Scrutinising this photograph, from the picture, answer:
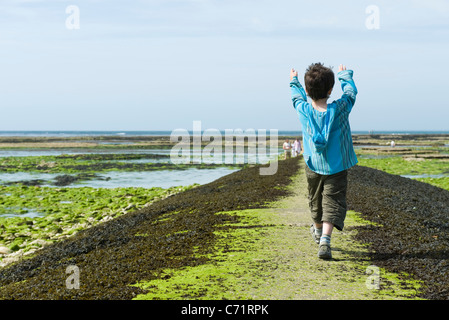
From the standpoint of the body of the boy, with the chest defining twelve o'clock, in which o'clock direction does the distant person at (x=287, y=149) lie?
The distant person is roughly at 12 o'clock from the boy.

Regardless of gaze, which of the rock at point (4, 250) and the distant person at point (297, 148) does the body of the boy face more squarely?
the distant person

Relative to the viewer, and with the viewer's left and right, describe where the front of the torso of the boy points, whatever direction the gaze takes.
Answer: facing away from the viewer

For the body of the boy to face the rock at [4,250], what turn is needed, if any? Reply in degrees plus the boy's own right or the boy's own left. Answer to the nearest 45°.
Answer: approximately 45° to the boy's own left

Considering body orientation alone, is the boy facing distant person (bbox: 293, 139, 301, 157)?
yes

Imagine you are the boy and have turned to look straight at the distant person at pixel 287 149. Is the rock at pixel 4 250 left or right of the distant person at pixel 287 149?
left

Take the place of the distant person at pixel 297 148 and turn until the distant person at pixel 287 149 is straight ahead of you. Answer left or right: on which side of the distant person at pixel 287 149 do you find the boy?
left

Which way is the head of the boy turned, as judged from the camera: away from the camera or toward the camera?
away from the camera
